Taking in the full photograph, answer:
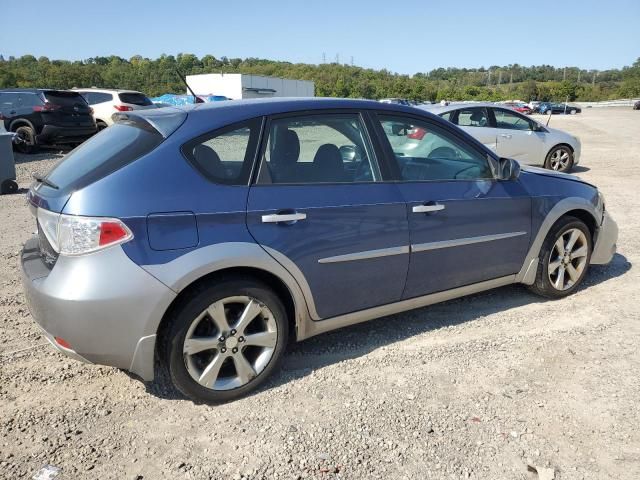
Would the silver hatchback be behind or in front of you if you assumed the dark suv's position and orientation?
behind

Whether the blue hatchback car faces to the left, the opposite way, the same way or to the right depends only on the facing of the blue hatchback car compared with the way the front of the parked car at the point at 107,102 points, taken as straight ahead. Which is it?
to the right

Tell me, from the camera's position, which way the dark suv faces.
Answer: facing away from the viewer and to the left of the viewer

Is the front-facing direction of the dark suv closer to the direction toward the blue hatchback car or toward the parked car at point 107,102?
the parked car

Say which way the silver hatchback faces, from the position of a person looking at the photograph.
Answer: facing to the right of the viewer

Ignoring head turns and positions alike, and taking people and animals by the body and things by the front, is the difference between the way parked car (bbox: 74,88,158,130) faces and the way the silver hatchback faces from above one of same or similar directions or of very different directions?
very different directions

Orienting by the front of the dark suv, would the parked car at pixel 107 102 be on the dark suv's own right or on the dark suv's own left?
on the dark suv's own right

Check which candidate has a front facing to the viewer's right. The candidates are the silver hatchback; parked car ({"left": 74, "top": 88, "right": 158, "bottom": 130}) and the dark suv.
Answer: the silver hatchback

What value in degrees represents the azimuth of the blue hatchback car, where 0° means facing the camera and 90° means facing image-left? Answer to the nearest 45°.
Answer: approximately 225°

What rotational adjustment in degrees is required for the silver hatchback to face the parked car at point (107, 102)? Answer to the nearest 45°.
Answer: approximately 180°

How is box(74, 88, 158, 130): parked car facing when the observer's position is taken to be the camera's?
facing away from the viewer and to the left of the viewer
